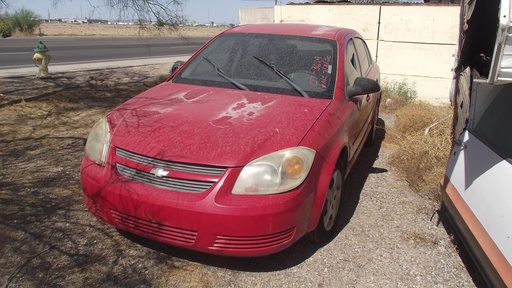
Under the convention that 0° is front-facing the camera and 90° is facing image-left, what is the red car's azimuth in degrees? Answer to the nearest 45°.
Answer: approximately 45°

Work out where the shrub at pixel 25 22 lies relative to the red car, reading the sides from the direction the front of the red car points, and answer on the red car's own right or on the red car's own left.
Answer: on the red car's own right

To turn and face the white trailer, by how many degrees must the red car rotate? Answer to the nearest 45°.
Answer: approximately 135° to its left

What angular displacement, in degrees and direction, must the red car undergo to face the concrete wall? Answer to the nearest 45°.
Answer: approximately 180°

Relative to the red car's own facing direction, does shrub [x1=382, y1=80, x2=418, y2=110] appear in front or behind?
behind

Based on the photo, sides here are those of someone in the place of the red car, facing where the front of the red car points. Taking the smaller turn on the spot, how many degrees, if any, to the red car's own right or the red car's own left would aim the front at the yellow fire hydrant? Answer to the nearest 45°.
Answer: approximately 90° to the red car's own right
